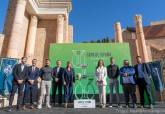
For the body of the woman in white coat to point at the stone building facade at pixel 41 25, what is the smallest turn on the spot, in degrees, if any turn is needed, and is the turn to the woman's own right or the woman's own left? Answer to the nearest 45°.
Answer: approximately 135° to the woman's own right

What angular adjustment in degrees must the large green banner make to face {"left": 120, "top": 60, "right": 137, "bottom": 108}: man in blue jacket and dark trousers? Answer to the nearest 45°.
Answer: approximately 45° to its left

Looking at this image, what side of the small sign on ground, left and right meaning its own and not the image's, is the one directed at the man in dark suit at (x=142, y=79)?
left

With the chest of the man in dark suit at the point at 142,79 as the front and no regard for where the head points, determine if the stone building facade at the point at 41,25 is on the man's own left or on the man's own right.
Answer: on the man's own right

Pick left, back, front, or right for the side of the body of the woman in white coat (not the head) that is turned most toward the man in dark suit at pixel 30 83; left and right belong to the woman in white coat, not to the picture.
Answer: right

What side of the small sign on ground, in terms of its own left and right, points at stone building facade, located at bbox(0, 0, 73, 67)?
back

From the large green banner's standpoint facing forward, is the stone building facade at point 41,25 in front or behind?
behind

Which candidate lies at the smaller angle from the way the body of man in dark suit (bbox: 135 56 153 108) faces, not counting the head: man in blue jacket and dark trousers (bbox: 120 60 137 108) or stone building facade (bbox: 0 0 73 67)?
the man in blue jacket and dark trousers

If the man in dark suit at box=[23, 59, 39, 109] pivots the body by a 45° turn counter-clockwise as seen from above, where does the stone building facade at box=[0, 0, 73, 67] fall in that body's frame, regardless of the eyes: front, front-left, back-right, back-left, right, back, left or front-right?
back-left

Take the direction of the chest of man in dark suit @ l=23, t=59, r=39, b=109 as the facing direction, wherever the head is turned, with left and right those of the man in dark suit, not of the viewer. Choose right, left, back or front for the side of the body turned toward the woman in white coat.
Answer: left
